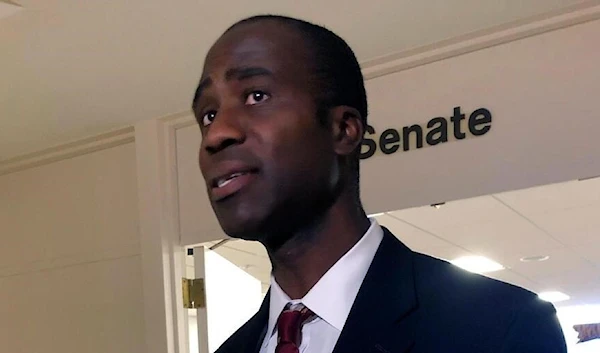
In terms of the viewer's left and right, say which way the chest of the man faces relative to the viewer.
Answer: facing the viewer and to the left of the viewer
